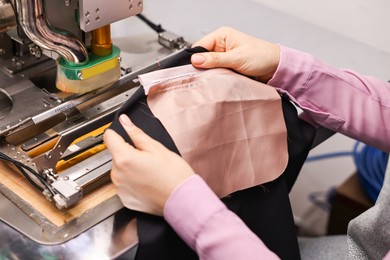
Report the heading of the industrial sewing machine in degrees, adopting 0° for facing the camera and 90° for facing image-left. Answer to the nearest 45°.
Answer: approximately 315°
